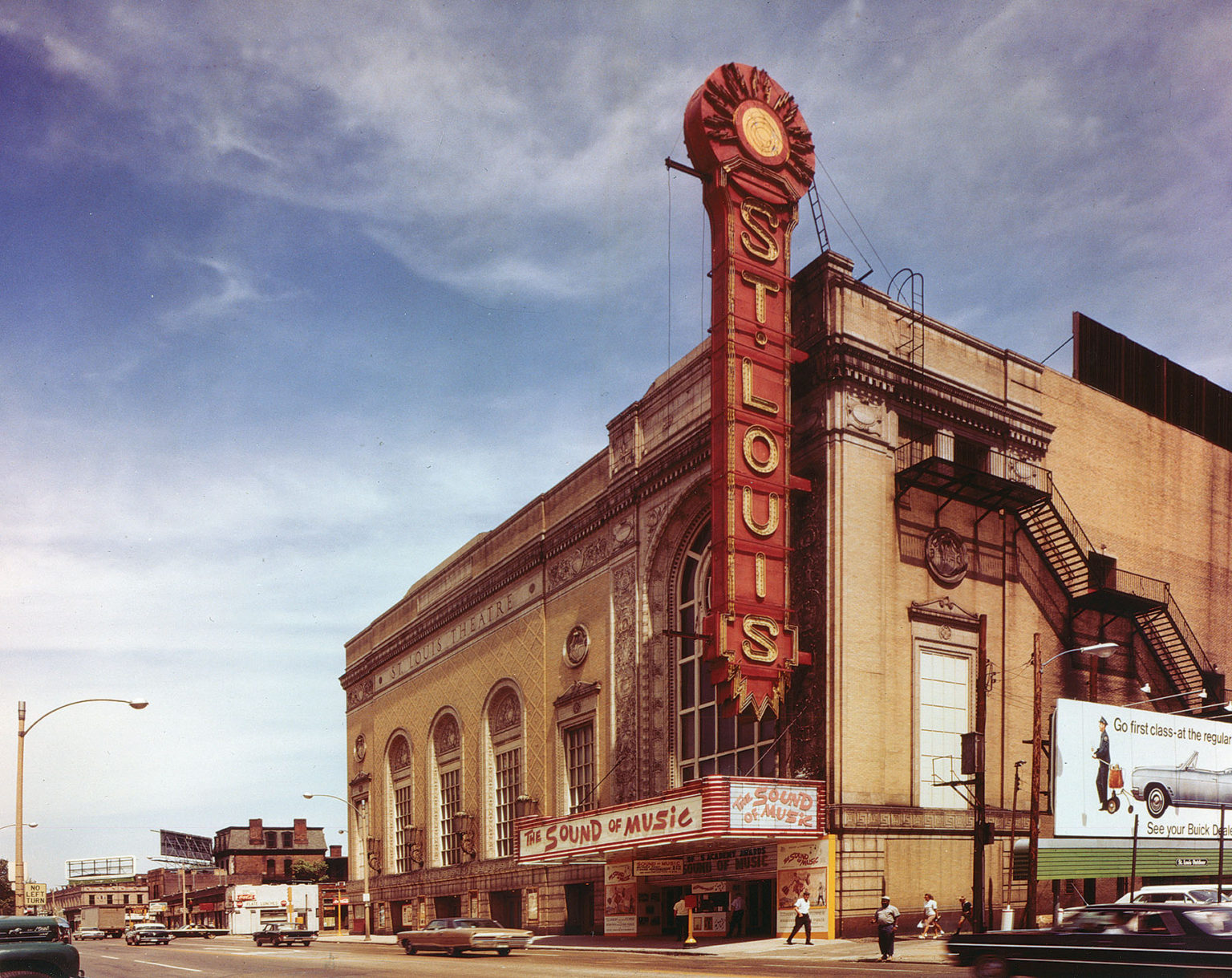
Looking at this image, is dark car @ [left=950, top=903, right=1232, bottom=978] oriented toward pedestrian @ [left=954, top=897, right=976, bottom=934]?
no

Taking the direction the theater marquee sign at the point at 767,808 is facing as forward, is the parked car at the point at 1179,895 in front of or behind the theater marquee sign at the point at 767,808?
in front

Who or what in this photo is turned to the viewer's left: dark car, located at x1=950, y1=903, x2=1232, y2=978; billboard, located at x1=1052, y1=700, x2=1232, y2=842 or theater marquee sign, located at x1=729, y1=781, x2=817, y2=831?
the dark car

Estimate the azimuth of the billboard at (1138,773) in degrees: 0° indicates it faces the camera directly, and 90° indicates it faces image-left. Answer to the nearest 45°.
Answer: approximately 315°

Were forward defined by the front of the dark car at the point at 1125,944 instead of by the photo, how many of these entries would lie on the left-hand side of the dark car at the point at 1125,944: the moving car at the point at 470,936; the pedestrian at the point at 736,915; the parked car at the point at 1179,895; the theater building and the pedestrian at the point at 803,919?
0

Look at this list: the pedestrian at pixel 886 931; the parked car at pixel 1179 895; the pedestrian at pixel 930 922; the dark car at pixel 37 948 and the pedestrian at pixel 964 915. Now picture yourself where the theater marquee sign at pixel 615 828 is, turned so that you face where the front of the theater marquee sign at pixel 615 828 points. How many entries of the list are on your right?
0

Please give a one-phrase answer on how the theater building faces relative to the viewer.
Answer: facing the viewer and to the left of the viewer

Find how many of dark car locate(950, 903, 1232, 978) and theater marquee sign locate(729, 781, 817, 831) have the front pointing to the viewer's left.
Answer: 1
